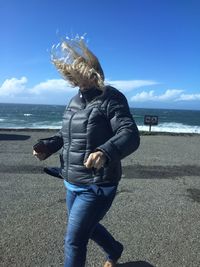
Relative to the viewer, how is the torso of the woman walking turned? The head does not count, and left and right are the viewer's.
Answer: facing the viewer and to the left of the viewer
